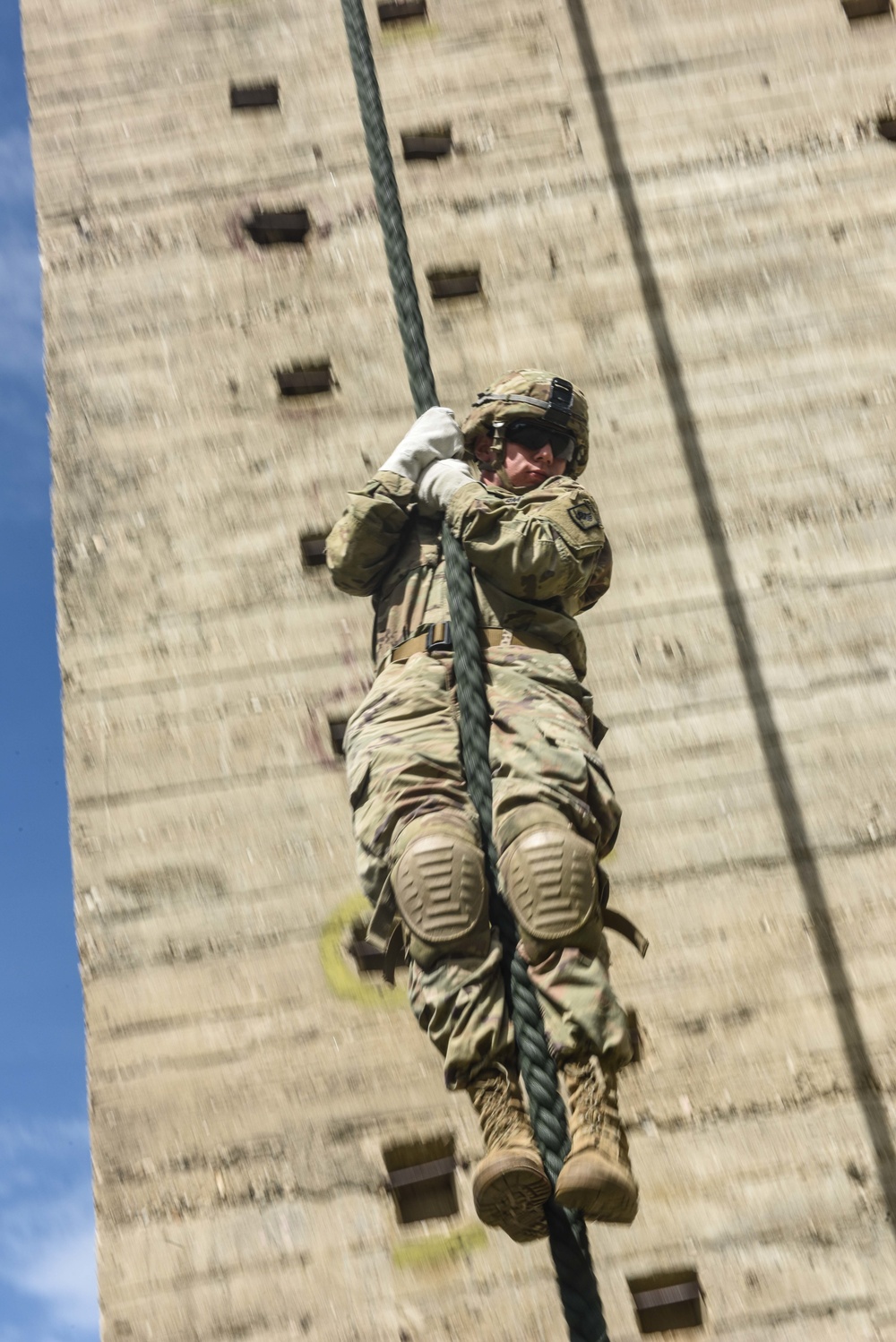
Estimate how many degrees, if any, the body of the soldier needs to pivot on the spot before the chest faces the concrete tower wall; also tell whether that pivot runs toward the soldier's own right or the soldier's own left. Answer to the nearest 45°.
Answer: approximately 180°

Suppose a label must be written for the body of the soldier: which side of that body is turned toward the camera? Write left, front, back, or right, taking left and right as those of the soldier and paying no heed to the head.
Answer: front
